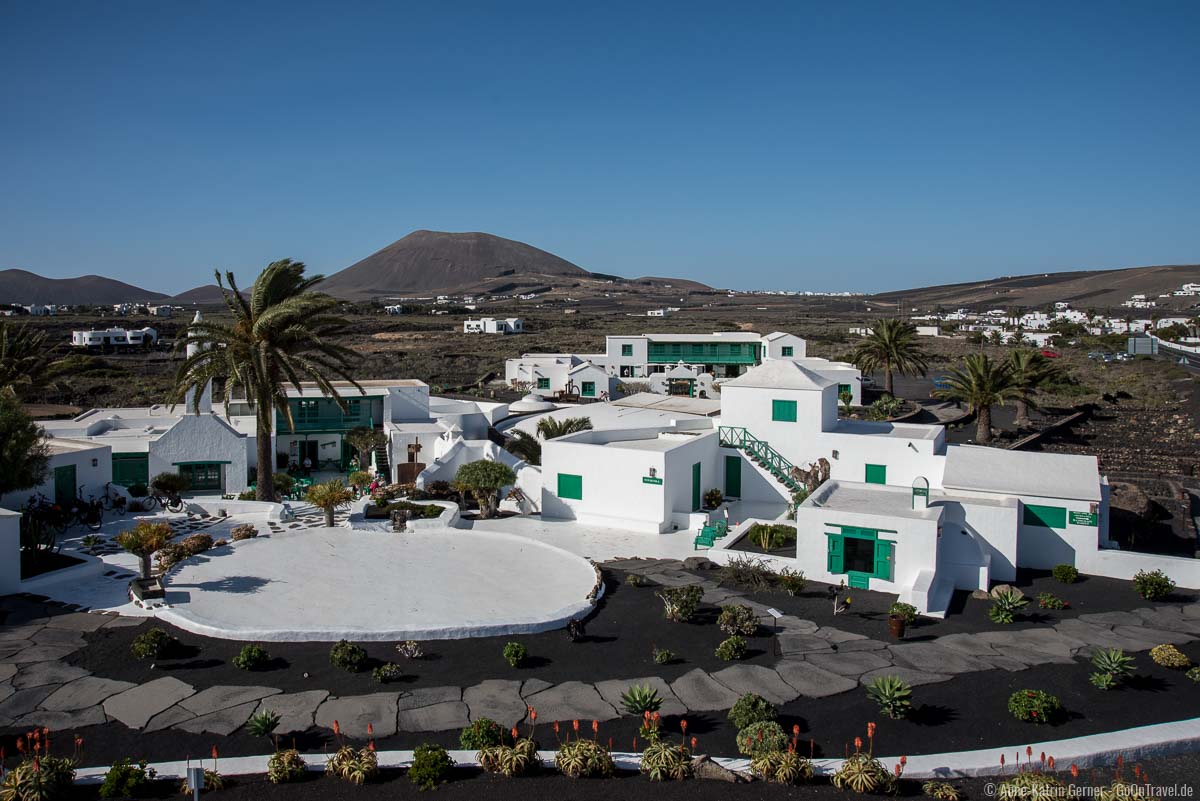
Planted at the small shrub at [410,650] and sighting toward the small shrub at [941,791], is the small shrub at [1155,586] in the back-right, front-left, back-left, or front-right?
front-left

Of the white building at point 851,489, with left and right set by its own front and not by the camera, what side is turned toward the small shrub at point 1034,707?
front

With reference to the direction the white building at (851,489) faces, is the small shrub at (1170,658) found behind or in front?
in front

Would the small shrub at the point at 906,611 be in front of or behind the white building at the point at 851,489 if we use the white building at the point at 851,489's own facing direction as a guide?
in front

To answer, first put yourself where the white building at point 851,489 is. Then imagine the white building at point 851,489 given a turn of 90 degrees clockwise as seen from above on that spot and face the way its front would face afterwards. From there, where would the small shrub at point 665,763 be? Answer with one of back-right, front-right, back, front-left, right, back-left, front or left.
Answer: left

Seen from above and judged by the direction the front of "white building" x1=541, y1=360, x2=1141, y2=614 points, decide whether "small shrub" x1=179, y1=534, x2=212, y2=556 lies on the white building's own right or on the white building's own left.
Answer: on the white building's own right

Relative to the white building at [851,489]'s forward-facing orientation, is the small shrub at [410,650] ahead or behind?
ahead

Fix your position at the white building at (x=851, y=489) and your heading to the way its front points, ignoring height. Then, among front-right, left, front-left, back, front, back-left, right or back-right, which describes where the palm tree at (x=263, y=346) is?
right

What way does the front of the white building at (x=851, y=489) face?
toward the camera

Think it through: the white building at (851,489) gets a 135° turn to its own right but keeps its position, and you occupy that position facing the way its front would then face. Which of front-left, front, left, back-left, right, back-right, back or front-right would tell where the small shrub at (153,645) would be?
left

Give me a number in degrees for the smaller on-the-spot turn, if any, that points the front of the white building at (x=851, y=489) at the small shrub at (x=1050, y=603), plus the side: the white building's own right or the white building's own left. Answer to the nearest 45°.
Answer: approximately 45° to the white building's own left

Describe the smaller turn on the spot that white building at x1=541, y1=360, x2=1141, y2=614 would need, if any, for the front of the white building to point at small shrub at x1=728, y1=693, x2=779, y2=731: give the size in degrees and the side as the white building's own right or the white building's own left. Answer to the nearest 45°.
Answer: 0° — it already faces it

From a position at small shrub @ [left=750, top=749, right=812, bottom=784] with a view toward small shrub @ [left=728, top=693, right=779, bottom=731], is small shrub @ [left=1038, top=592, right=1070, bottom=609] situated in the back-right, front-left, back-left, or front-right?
front-right

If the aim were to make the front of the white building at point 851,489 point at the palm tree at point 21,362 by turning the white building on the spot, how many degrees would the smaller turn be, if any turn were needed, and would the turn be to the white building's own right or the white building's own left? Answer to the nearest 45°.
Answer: approximately 90° to the white building's own right

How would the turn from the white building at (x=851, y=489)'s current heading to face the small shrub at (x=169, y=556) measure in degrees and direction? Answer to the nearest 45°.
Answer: approximately 45° to its right

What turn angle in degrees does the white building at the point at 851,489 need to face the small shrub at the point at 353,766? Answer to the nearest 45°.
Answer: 0° — it already faces it
